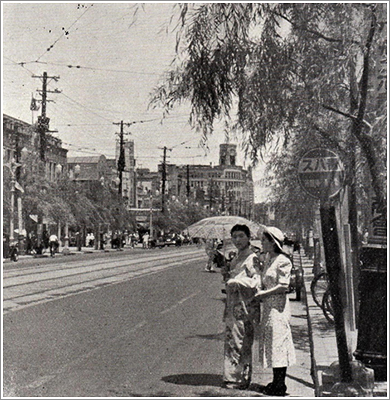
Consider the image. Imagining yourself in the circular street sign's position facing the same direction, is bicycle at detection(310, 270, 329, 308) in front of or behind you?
behind

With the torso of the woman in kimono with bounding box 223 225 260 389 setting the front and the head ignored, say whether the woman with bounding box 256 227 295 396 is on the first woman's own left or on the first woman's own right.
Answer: on the first woman's own left

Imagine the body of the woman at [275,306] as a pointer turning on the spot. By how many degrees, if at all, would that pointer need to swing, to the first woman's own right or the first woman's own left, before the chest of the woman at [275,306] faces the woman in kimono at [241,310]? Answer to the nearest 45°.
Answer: approximately 45° to the first woman's own right
